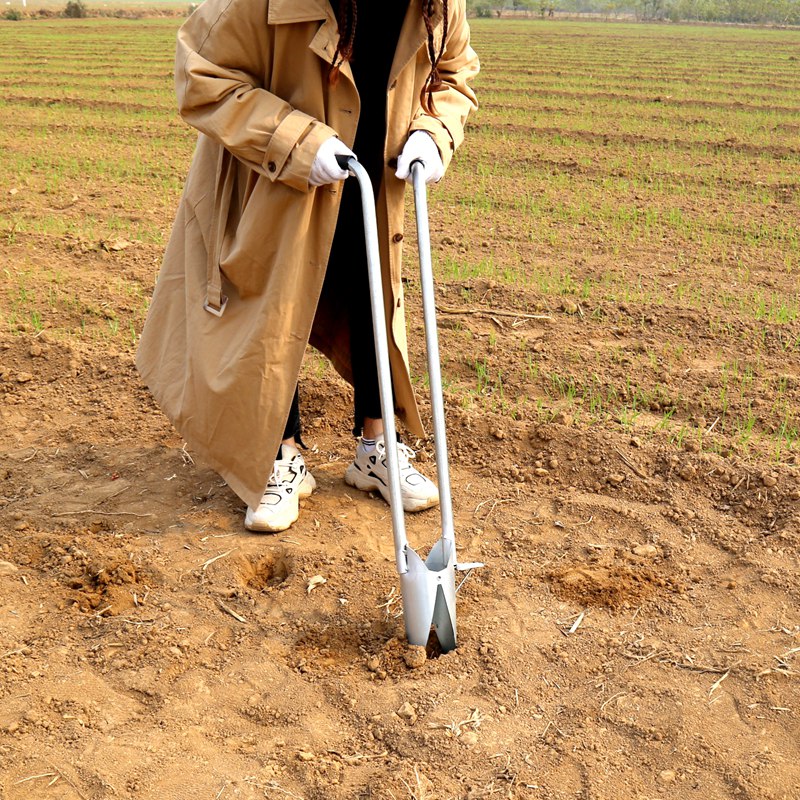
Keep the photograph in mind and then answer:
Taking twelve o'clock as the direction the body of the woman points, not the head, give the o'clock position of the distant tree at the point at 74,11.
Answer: The distant tree is roughly at 7 o'clock from the woman.

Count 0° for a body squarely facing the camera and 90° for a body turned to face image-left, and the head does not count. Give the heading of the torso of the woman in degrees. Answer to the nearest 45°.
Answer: approximately 315°
